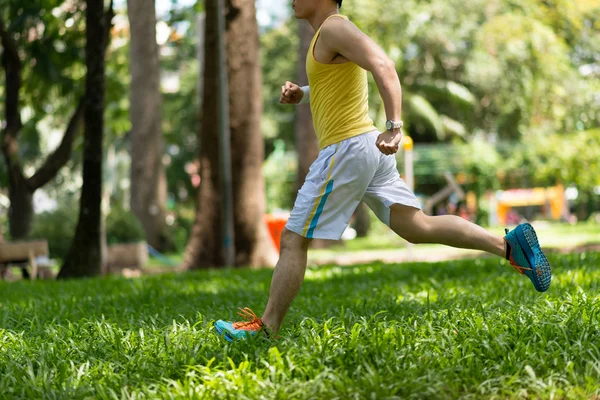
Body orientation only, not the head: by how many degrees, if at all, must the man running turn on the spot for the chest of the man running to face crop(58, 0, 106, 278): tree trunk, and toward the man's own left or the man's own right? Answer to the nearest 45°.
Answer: approximately 45° to the man's own right

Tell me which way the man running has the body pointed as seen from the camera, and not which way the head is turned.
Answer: to the viewer's left

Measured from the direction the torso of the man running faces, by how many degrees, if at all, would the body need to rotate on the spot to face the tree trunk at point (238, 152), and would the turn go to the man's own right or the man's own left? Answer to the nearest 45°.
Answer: approximately 90° to the man's own right

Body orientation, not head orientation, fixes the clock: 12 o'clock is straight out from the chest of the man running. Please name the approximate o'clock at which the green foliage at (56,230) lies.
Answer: The green foliage is roughly at 2 o'clock from the man running.

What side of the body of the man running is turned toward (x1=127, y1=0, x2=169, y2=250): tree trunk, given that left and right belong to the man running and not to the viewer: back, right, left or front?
right

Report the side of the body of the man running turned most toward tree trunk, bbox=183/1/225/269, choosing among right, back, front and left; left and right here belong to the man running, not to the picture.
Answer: right
